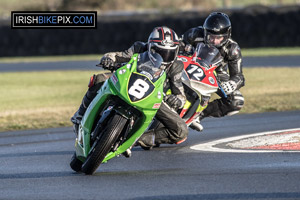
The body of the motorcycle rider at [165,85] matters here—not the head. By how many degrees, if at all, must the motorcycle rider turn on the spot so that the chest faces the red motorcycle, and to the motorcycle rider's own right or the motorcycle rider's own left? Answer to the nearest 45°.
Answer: approximately 135° to the motorcycle rider's own left

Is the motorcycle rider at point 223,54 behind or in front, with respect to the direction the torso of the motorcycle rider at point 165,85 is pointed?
behind

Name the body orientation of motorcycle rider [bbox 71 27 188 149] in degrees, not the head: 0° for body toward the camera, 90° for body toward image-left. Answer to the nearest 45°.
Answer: approximately 0°
